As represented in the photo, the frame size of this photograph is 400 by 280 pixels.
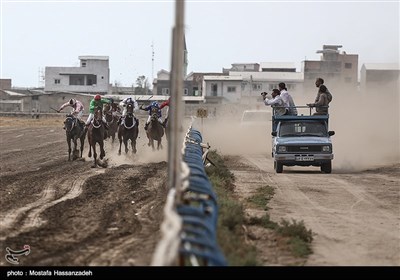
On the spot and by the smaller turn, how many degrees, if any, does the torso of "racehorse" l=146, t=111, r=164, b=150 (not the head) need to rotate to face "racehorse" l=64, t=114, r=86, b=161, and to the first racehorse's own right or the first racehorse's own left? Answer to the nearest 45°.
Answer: approximately 45° to the first racehorse's own right

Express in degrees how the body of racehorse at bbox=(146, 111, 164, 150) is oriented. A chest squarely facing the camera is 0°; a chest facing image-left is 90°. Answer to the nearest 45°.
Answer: approximately 0°

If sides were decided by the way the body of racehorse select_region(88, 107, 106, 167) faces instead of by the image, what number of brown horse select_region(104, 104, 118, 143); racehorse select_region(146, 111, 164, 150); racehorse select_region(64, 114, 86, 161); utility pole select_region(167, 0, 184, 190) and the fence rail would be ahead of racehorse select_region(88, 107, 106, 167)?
2

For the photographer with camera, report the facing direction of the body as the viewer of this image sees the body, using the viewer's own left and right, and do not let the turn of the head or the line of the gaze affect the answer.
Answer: facing to the left of the viewer

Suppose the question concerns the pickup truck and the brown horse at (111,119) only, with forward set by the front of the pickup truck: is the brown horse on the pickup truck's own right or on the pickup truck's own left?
on the pickup truck's own right

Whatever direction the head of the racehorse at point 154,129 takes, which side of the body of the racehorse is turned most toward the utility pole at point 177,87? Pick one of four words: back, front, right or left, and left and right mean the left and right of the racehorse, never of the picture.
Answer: front

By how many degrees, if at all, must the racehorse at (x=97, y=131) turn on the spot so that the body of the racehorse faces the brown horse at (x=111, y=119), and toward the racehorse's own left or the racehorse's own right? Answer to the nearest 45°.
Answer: approximately 180°

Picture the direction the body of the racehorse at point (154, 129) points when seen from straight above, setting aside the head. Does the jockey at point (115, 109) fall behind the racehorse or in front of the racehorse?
behind

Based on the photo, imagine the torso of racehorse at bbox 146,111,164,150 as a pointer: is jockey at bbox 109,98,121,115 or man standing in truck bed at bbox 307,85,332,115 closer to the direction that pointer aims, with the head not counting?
the man standing in truck bed

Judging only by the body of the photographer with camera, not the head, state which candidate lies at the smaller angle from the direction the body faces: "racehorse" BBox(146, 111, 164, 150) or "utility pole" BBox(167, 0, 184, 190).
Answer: the racehorse
